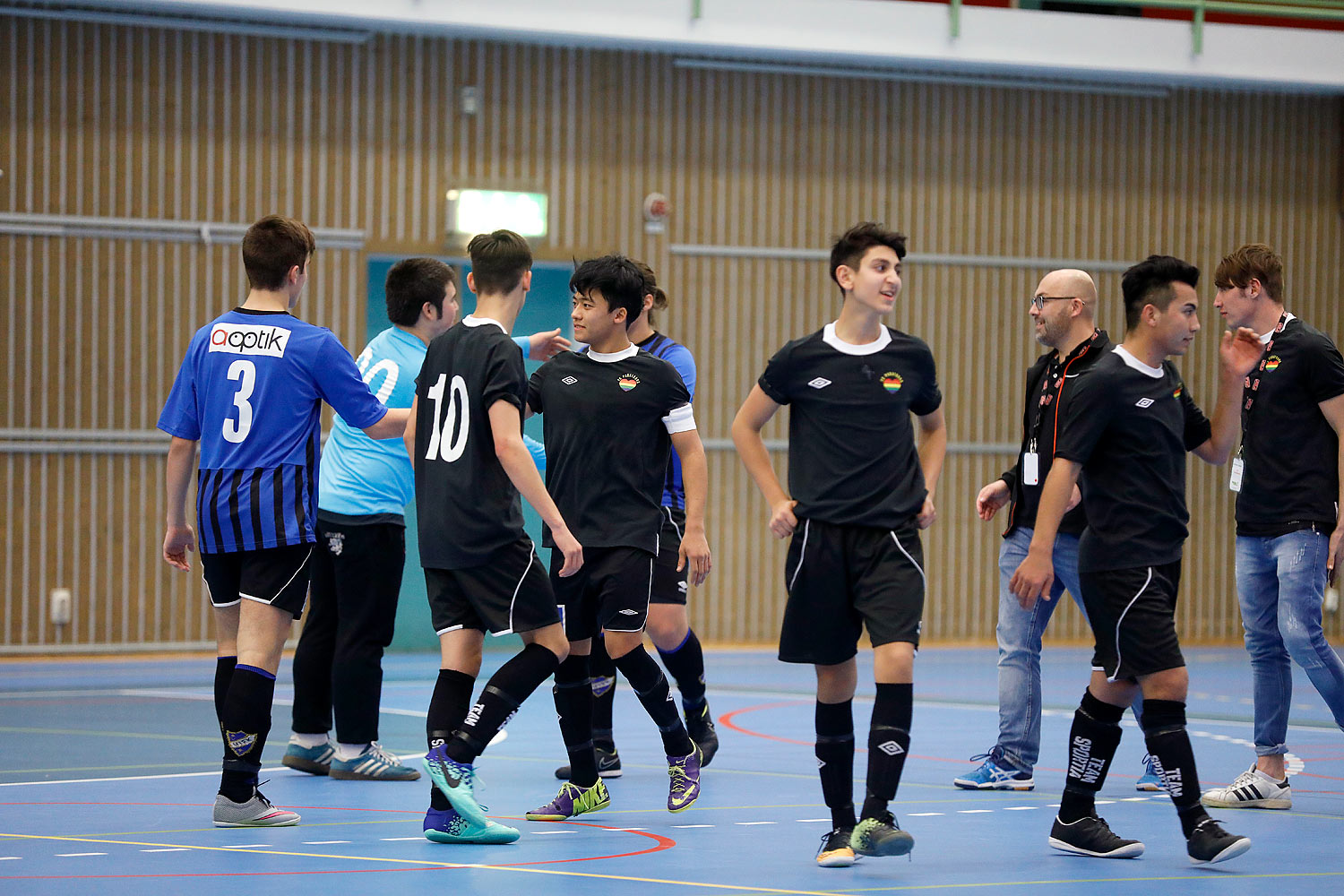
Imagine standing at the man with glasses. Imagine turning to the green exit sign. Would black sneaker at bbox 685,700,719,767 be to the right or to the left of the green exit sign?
left

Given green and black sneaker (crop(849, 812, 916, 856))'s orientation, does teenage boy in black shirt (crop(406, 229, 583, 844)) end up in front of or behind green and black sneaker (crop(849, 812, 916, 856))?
behind

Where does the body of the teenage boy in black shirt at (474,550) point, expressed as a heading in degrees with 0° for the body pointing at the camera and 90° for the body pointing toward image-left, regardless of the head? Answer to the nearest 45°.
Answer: approximately 225°

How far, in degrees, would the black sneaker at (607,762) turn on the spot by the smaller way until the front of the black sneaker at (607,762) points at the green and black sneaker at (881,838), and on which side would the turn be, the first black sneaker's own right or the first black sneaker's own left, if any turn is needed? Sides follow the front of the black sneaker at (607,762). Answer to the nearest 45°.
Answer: approximately 90° to the first black sneaker's own left

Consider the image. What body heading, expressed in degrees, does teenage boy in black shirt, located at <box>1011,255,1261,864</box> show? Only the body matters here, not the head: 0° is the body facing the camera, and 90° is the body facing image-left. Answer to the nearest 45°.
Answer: approximately 315°

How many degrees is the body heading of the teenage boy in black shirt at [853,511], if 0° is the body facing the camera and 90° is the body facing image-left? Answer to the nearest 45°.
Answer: approximately 0°

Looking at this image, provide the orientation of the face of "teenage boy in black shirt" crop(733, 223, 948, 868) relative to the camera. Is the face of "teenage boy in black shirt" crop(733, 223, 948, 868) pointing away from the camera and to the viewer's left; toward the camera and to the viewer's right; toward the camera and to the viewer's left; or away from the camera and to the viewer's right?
toward the camera and to the viewer's right

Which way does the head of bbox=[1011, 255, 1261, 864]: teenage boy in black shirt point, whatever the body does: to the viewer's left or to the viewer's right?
to the viewer's right

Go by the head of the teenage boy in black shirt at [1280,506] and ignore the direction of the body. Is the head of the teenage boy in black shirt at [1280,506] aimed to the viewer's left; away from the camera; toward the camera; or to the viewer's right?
to the viewer's left

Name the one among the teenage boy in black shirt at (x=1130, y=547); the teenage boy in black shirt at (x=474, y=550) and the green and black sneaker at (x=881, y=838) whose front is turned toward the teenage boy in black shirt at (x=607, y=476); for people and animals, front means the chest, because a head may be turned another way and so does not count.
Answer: the teenage boy in black shirt at (x=474, y=550)

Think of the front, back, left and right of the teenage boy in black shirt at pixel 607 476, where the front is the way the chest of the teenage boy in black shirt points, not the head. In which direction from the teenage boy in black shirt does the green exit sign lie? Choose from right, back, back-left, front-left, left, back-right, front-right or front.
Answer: back-right
